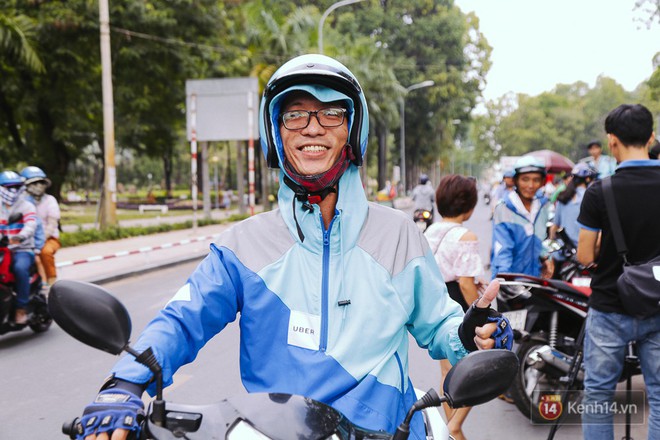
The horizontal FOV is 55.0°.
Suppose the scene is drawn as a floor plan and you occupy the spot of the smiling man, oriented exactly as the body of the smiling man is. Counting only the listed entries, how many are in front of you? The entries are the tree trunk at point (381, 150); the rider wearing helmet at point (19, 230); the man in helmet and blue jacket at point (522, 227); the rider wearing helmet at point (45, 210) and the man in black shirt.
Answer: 0

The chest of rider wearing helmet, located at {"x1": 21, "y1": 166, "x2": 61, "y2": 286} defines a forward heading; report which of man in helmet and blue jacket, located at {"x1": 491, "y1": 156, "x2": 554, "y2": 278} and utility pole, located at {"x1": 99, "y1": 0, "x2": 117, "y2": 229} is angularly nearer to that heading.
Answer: the man in helmet and blue jacket

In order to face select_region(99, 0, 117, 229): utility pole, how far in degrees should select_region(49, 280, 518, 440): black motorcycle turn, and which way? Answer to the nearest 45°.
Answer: approximately 180°

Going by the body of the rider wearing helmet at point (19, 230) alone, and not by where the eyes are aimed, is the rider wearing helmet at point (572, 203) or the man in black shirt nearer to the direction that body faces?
the man in black shirt

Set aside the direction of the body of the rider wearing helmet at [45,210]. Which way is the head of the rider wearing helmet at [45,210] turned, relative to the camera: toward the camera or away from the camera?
toward the camera

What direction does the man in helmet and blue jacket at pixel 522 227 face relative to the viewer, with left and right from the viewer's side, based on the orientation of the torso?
facing the viewer and to the right of the viewer

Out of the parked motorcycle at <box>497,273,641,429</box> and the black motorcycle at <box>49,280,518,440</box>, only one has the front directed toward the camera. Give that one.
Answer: the black motorcycle

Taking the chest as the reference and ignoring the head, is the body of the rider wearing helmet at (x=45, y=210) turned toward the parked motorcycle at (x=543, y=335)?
no

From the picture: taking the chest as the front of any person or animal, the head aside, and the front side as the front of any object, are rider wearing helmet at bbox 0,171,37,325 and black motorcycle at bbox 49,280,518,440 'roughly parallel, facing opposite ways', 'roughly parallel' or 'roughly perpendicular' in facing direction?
roughly parallel

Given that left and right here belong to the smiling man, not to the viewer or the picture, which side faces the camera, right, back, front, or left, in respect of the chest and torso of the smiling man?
front

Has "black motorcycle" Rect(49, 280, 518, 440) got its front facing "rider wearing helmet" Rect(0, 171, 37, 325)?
no

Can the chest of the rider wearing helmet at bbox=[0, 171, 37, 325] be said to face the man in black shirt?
no

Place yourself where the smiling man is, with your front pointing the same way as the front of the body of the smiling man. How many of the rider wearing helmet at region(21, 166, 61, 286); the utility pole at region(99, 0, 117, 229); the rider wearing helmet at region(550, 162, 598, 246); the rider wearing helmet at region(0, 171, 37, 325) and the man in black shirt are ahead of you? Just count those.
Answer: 0

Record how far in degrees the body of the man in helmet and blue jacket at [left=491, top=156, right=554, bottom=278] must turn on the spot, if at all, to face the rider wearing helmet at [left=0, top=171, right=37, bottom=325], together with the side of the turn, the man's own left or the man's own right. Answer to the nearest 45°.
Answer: approximately 135° to the man's own right

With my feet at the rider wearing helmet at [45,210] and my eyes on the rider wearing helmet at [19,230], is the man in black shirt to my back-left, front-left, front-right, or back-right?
front-left

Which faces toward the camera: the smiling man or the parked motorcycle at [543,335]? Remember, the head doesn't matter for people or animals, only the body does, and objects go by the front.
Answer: the smiling man
